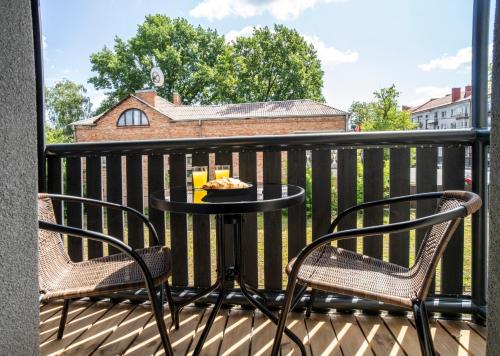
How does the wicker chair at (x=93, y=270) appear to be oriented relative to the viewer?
to the viewer's right

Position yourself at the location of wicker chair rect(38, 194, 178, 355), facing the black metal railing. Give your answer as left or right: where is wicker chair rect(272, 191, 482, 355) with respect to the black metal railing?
right

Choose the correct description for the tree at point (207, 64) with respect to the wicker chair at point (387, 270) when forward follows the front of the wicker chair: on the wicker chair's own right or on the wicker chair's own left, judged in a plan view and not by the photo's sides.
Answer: on the wicker chair's own right

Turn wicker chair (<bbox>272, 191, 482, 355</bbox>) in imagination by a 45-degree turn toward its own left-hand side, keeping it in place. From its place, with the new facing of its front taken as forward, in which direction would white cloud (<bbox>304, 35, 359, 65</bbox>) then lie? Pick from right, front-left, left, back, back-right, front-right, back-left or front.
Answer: back-right

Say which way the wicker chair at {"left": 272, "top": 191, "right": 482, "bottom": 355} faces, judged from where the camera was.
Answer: facing to the left of the viewer

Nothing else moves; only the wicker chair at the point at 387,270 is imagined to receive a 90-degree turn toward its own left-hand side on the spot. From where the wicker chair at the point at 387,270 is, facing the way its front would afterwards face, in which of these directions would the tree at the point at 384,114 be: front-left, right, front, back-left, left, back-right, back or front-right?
back

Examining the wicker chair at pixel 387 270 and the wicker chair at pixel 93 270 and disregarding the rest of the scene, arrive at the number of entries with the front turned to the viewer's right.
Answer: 1
